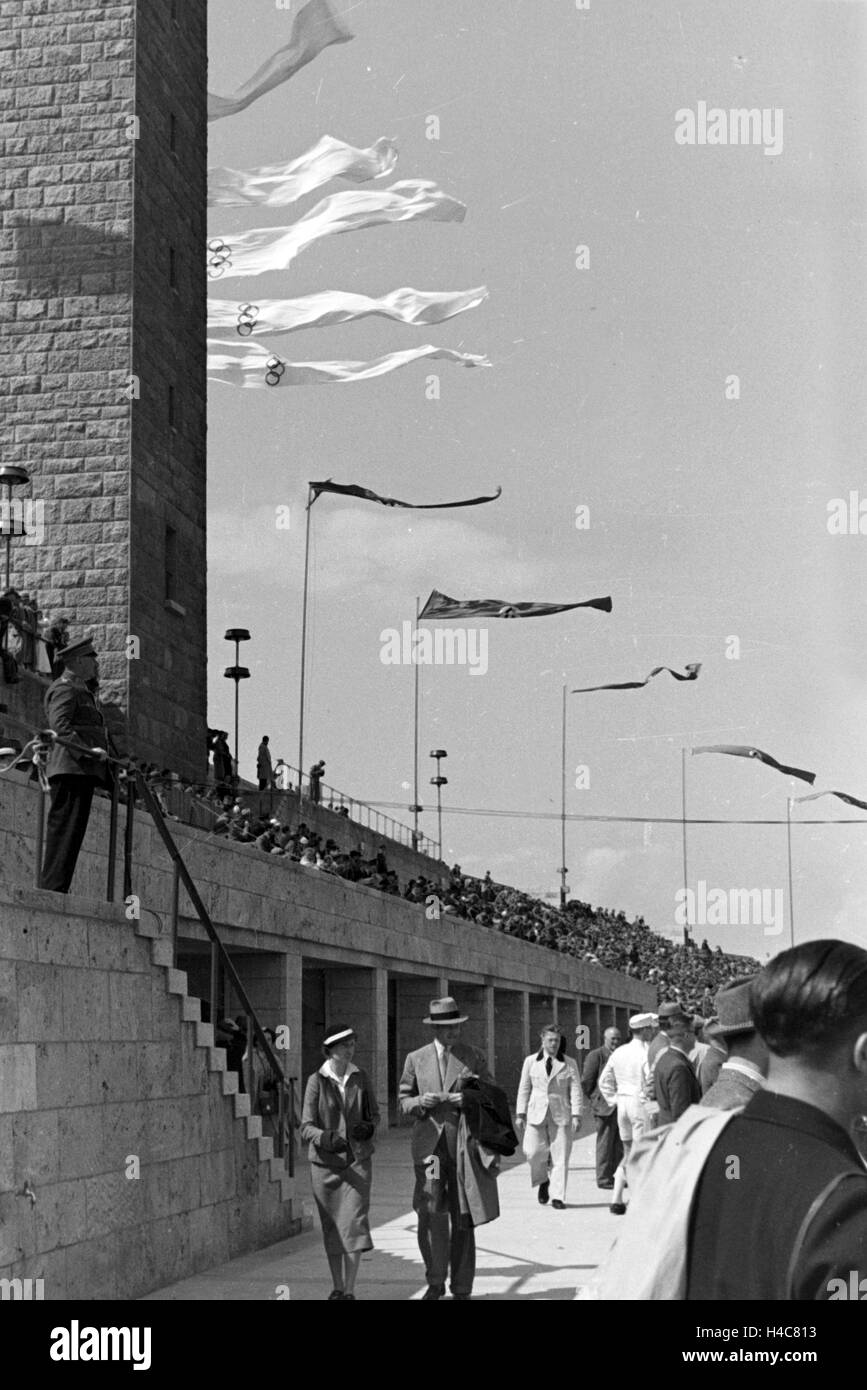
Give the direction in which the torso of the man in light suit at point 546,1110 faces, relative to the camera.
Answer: toward the camera

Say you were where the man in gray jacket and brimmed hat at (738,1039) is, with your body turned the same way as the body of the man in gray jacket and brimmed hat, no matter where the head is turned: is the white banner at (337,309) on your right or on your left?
on your left

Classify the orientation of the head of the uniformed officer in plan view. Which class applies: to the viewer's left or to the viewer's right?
to the viewer's right

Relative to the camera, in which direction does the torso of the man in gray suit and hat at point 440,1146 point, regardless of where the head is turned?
toward the camera

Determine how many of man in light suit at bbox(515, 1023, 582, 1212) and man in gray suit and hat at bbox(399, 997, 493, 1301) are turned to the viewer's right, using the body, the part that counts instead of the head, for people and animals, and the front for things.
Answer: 0

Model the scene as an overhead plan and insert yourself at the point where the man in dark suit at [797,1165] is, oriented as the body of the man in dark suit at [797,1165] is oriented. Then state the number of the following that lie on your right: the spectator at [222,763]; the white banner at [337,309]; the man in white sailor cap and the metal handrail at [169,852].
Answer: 0

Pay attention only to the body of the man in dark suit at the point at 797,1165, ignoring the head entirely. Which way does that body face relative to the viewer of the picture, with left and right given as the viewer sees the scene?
facing away from the viewer and to the right of the viewer

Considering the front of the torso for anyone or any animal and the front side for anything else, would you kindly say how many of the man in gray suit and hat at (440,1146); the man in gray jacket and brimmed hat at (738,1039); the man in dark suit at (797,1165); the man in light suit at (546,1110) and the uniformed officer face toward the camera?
2

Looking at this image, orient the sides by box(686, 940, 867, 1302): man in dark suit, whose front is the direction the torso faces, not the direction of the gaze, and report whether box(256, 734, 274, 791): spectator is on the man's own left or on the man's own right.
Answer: on the man's own left

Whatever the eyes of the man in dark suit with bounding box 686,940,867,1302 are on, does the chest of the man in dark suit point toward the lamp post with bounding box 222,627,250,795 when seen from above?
no

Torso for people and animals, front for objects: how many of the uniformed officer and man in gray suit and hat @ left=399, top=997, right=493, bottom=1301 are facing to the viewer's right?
1

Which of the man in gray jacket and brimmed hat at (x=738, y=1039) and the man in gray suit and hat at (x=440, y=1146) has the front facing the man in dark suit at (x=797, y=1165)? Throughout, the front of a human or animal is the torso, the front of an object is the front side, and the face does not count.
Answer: the man in gray suit and hat

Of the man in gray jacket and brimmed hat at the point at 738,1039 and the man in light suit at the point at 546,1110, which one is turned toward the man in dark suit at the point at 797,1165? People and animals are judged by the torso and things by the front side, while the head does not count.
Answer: the man in light suit

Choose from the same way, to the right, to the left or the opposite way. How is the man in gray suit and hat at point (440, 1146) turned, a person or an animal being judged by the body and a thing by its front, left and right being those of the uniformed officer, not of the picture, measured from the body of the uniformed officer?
to the right

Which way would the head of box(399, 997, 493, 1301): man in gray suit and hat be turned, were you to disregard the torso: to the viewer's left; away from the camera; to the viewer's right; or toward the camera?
toward the camera

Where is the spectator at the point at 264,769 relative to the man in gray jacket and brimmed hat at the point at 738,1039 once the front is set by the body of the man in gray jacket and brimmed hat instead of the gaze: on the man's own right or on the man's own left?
on the man's own left

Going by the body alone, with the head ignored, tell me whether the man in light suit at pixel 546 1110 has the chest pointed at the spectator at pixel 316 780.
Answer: no

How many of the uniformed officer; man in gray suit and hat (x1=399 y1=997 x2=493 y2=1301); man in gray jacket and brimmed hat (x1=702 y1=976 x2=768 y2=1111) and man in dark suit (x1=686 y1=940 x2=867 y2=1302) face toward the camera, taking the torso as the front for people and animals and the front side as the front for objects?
1

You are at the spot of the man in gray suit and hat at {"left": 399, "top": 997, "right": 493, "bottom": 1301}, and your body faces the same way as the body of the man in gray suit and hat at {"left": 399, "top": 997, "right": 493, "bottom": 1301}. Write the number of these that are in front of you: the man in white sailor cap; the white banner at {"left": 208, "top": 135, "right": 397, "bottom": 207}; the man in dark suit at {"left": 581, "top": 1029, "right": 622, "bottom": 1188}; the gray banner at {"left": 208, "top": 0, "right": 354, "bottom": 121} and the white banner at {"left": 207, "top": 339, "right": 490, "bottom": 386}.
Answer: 0
